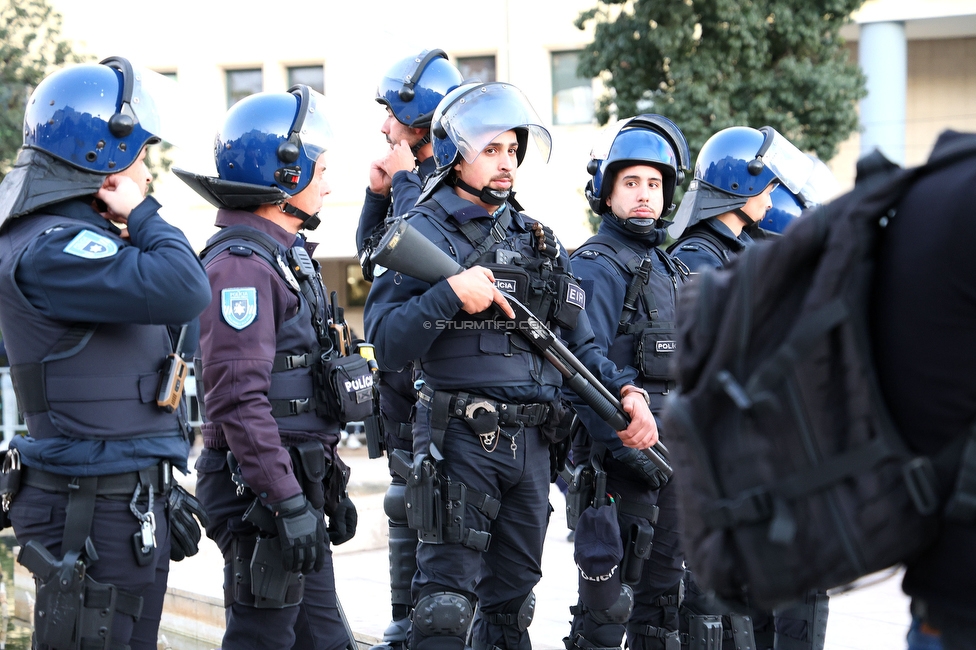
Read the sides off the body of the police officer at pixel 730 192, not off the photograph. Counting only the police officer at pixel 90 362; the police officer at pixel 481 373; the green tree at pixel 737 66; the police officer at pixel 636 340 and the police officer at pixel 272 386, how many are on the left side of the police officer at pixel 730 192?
1

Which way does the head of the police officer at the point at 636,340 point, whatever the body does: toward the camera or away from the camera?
toward the camera

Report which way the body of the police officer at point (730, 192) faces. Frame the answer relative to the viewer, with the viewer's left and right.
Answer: facing to the right of the viewer

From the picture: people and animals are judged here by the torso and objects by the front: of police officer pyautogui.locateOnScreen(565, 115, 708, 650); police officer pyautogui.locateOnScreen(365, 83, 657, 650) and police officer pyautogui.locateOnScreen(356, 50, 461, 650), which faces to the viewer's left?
police officer pyautogui.locateOnScreen(356, 50, 461, 650)

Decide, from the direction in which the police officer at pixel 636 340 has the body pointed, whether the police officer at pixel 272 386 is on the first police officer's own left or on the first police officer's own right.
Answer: on the first police officer's own right

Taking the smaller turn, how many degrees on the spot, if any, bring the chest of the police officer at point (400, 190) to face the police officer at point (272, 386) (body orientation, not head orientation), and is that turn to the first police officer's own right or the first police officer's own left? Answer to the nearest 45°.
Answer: approximately 90° to the first police officer's own left

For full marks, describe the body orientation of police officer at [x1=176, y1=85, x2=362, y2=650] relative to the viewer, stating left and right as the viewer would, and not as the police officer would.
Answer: facing to the right of the viewer

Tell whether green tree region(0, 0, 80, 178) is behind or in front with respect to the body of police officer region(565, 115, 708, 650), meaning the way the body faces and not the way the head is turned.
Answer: behind

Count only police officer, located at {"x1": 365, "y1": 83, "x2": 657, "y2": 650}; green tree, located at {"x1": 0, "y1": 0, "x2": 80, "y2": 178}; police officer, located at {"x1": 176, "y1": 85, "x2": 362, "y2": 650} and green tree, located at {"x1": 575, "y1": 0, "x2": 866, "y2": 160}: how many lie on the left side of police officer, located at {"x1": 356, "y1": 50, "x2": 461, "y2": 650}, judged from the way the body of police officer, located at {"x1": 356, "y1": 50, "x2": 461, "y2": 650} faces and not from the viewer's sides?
2

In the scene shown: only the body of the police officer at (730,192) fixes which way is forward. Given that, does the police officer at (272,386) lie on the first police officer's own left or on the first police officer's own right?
on the first police officer's own right

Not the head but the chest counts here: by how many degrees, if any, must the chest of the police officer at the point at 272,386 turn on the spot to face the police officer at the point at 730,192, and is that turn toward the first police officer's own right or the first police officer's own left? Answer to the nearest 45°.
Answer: approximately 45° to the first police officer's own left

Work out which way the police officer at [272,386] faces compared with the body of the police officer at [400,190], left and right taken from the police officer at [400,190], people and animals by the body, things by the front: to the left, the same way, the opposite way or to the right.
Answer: the opposite way

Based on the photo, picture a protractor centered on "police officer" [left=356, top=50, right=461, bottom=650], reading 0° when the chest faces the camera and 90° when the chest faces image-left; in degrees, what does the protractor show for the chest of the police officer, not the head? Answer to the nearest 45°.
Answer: approximately 90°

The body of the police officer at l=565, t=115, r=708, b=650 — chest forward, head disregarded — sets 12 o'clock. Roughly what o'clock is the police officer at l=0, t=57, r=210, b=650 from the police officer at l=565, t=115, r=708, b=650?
the police officer at l=0, t=57, r=210, b=650 is roughly at 3 o'clock from the police officer at l=565, t=115, r=708, b=650.

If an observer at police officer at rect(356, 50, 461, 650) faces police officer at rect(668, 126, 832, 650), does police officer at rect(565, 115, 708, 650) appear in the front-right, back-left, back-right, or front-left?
front-right

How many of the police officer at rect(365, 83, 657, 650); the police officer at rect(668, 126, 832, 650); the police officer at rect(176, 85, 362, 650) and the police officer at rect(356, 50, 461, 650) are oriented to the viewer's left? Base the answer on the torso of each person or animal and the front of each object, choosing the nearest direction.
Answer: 1

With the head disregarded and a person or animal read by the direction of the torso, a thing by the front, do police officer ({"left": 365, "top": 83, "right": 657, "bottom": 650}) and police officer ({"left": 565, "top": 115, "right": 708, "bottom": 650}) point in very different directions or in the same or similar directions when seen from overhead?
same or similar directions

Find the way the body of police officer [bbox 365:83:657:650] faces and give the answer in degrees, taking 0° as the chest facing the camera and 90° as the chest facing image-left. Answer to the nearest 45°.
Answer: approximately 315°
